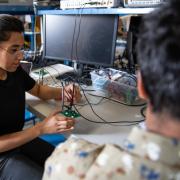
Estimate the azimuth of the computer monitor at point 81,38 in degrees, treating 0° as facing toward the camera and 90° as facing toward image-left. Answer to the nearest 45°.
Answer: approximately 45°

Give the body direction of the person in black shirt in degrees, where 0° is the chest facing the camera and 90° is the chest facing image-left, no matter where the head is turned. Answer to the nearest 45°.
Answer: approximately 315°

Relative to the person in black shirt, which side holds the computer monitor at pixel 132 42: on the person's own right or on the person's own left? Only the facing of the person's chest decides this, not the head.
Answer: on the person's own left

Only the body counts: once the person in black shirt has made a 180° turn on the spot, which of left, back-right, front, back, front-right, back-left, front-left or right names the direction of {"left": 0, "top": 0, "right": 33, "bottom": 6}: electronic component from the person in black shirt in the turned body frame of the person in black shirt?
front-right

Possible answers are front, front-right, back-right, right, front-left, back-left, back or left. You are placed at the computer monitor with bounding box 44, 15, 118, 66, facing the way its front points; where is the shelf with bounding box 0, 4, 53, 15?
right

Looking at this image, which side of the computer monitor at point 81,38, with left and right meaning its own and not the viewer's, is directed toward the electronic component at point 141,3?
left
